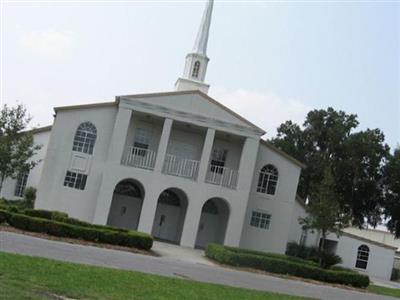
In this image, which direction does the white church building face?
toward the camera

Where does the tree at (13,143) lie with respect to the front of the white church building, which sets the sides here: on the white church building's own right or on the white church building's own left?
on the white church building's own right

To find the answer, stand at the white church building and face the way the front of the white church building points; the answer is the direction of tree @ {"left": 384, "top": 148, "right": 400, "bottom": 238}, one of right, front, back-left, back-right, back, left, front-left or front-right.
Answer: back-left

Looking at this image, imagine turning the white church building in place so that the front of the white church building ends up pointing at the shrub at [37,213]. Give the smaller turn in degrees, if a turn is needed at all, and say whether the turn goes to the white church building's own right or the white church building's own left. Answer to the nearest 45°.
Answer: approximately 45° to the white church building's own right

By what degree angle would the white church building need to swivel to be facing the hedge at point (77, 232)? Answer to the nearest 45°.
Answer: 0° — it already faces it

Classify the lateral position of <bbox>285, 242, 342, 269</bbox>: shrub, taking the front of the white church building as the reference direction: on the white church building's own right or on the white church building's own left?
on the white church building's own left

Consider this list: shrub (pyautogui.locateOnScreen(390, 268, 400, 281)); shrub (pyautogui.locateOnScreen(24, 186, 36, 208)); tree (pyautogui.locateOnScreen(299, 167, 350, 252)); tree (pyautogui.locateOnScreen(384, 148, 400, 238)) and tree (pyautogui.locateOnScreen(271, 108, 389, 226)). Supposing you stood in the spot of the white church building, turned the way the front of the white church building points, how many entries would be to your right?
1

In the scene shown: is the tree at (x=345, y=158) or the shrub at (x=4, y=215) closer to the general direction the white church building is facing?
the shrub

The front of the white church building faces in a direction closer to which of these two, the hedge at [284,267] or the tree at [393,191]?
the hedge

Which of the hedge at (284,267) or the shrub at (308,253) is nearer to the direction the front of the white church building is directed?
the hedge

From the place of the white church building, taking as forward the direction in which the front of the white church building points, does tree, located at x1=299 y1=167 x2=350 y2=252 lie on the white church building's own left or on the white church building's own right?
on the white church building's own left

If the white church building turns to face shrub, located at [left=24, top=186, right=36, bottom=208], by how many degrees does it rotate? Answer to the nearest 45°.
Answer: approximately 90° to its right
